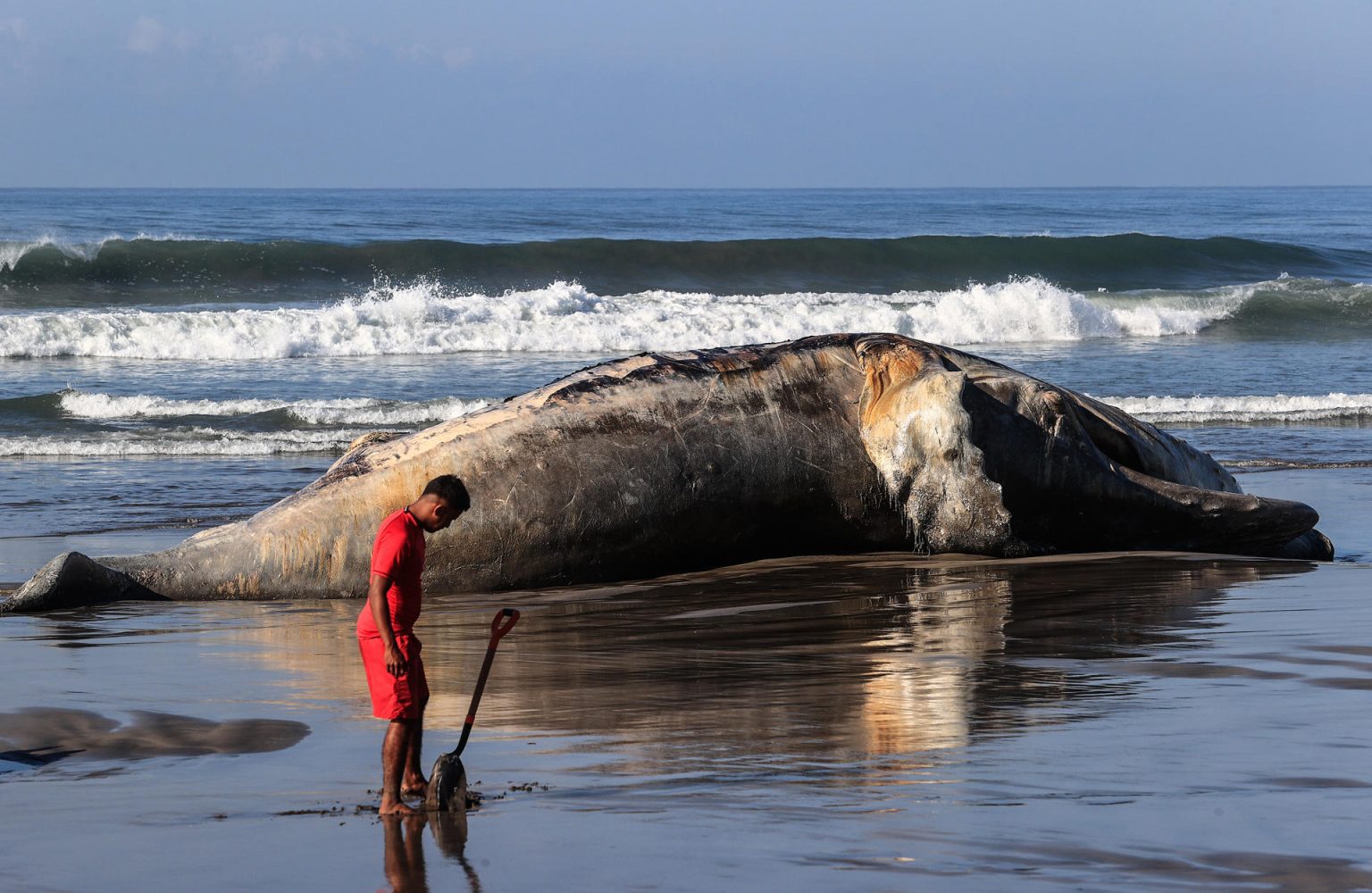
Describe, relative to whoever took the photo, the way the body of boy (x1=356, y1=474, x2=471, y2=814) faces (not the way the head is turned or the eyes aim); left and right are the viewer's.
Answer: facing to the right of the viewer

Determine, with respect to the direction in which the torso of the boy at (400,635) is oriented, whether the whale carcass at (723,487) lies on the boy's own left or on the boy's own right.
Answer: on the boy's own left

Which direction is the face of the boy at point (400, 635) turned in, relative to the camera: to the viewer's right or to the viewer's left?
to the viewer's right
